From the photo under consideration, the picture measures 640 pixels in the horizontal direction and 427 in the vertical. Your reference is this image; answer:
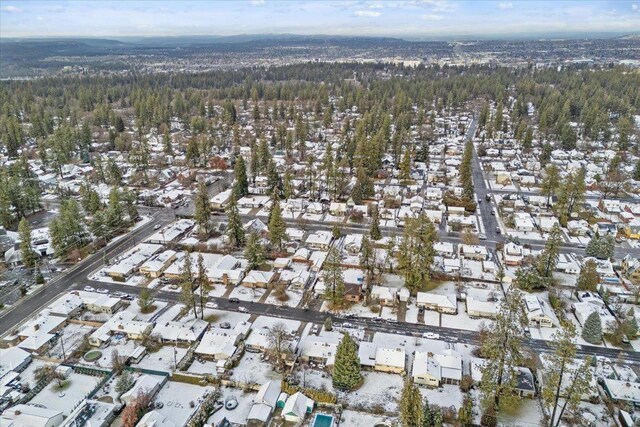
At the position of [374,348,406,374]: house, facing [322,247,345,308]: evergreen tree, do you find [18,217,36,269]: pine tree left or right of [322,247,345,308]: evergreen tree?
left

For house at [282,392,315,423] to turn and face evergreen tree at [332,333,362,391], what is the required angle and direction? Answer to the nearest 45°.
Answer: approximately 180°

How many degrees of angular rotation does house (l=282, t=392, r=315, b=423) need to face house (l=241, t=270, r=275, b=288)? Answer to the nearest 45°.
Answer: approximately 135° to its right

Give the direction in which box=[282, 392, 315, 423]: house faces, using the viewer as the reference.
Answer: facing the viewer and to the left of the viewer

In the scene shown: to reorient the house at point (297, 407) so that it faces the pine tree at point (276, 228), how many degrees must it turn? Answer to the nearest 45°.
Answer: approximately 135° to its right

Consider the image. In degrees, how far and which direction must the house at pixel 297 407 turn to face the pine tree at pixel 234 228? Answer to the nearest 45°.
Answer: approximately 135° to its right

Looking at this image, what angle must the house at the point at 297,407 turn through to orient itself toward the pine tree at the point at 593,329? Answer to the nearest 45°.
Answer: approximately 135° to its left

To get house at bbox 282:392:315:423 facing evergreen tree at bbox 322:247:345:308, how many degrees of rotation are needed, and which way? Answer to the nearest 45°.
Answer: approximately 135° to its right
